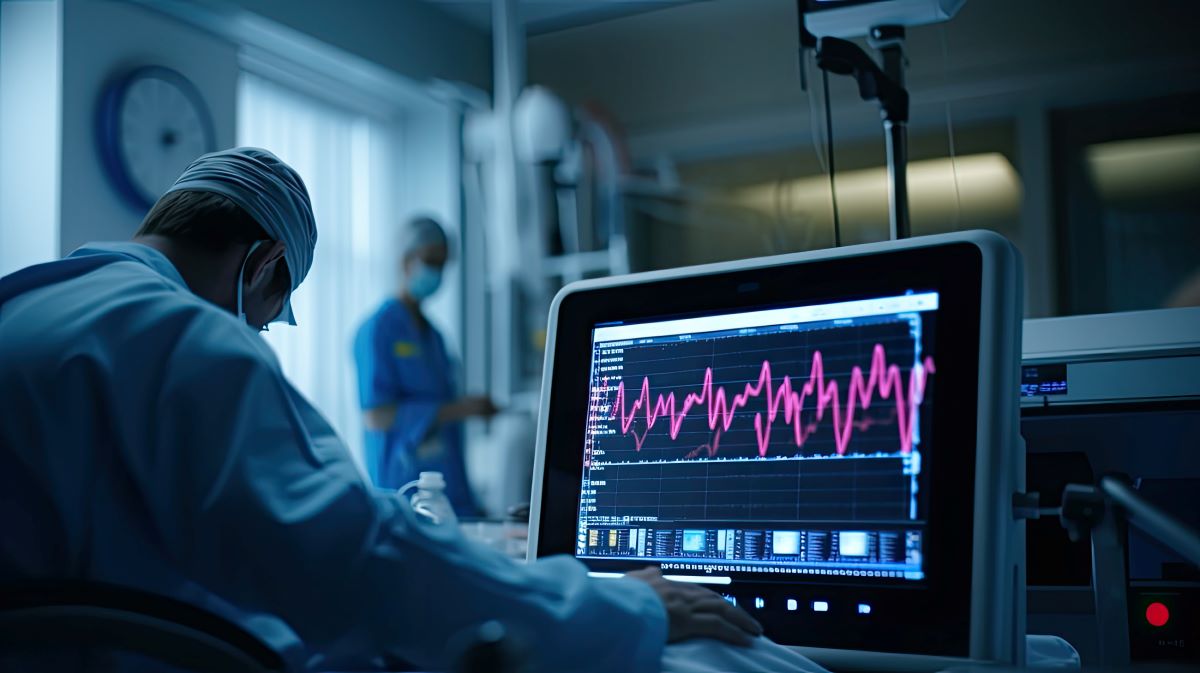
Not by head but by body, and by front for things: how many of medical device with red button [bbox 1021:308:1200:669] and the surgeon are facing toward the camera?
1

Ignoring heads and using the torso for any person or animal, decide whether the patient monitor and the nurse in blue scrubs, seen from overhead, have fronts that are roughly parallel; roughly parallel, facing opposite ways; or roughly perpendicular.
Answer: roughly perpendicular

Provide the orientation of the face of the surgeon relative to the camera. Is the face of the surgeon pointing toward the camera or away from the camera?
away from the camera

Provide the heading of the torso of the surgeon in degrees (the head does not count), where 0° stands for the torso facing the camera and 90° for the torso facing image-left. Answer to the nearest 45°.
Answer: approximately 225°

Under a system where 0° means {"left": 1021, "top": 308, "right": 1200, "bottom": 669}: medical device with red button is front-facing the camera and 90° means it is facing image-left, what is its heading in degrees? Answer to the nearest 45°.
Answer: approximately 0°

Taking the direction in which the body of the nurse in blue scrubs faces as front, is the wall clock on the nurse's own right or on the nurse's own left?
on the nurse's own right

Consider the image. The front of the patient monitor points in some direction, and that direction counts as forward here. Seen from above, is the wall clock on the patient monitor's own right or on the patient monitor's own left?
on the patient monitor's own right

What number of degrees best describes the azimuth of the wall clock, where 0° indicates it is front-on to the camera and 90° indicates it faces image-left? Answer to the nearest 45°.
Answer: approximately 315°

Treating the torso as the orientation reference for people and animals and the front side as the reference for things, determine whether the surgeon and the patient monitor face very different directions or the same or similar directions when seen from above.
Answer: very different directions

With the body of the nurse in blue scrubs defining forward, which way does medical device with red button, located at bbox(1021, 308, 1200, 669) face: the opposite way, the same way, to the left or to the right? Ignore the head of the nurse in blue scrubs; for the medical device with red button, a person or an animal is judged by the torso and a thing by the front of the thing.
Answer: to the right

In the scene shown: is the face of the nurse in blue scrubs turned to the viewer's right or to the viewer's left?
to the viewer's right

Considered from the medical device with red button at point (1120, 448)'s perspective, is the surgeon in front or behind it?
in front

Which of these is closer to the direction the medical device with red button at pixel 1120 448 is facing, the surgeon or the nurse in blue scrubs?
the surgeon

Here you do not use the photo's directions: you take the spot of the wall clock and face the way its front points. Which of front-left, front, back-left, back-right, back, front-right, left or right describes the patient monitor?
front-right
